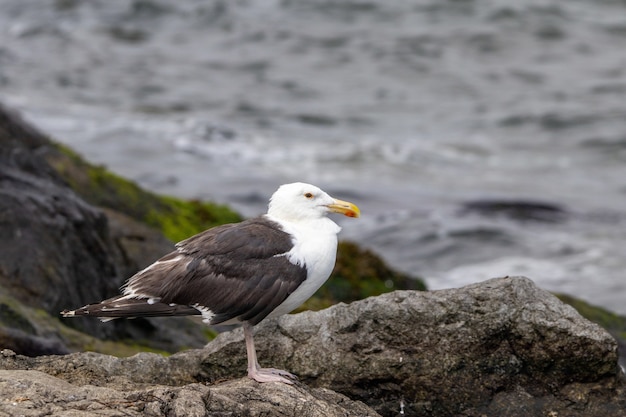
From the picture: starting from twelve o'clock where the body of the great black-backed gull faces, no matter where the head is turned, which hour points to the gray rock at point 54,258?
The gray rock is roughly at 8 o'clock from the great black-backed gull.

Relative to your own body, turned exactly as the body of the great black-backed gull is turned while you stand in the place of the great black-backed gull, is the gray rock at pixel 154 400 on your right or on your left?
on your right

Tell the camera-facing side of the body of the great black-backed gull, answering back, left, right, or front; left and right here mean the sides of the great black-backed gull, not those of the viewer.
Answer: right
